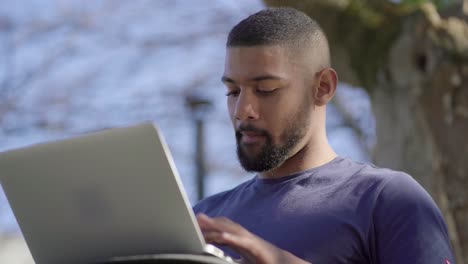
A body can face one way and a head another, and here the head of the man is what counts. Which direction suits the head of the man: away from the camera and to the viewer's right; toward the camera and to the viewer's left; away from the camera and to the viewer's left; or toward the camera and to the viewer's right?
toward the camera and to the viewer's left

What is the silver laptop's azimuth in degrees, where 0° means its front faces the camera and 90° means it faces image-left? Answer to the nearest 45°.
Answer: approximately 225°

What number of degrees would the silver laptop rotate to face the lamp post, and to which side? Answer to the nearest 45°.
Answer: approximately 45° to its left

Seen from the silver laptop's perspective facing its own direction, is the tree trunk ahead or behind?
ahead

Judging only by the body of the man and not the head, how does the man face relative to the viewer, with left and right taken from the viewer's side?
facing the viewer and to the left of the viewer
